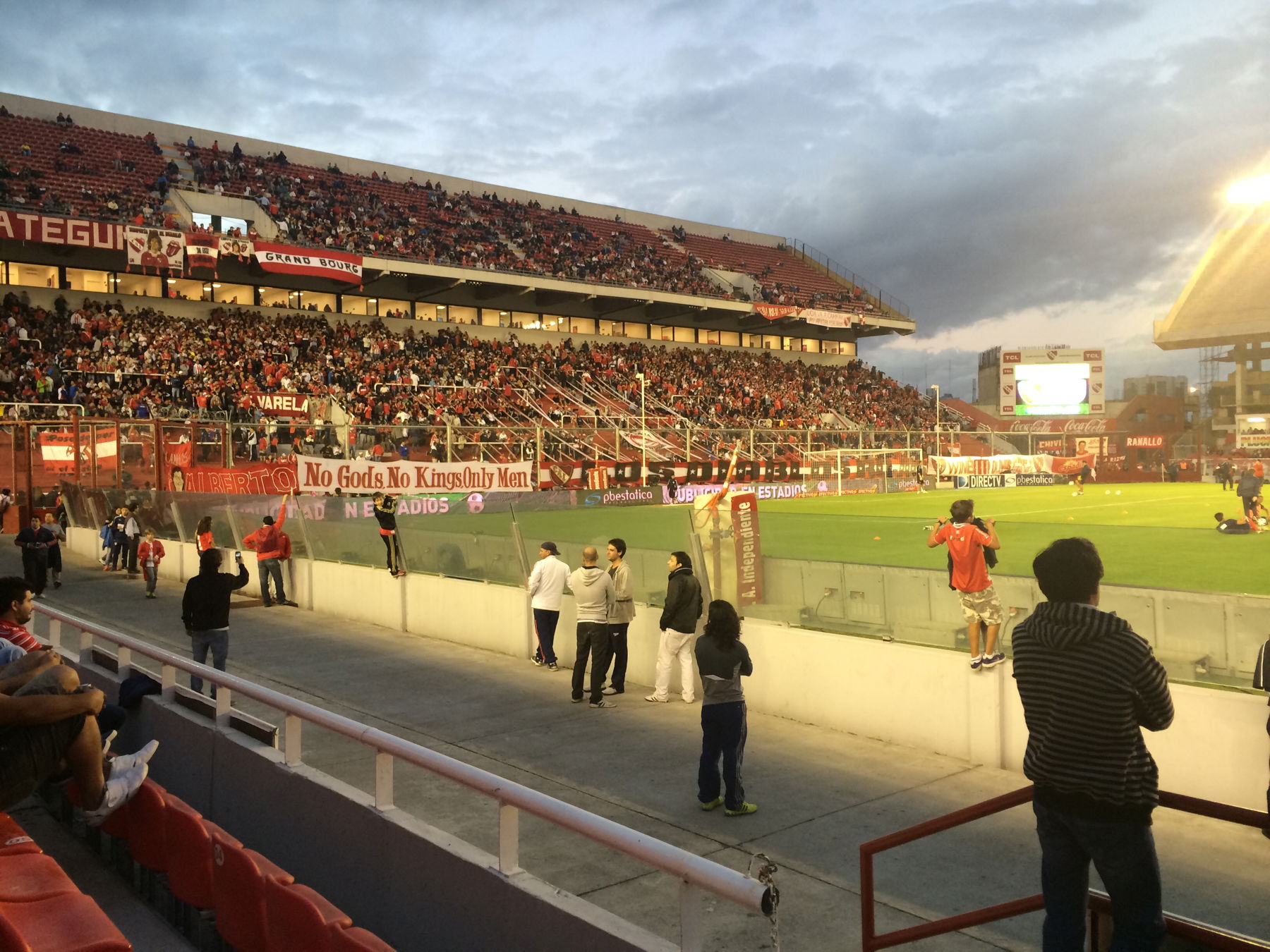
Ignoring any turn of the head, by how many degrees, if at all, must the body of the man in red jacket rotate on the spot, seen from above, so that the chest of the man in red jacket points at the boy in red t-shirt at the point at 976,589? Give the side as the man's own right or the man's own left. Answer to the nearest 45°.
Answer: approximately 135° to the man's own right

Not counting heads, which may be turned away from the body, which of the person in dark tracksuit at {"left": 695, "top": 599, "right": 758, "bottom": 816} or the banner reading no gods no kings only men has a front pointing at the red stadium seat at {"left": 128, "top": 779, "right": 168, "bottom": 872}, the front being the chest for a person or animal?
the banner reading no gods no kings only men

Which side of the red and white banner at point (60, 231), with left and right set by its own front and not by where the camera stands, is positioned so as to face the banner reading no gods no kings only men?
front

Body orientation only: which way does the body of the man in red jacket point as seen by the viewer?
away from the camera

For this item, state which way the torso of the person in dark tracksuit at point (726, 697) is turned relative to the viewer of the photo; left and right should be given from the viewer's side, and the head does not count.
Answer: facing away from the viewer and to the right of the viewer

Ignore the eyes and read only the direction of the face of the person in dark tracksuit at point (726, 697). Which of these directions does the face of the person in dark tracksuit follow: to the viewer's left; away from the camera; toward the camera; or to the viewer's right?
away from the camera

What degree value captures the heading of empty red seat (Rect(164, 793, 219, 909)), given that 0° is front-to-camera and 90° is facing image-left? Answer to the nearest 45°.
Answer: approximately 225°

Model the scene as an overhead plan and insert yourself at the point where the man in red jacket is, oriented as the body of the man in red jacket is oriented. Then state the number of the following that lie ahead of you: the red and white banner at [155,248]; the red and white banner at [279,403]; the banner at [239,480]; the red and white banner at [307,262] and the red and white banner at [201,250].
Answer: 5

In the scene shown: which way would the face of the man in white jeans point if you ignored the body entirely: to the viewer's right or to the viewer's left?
to the viewer's left

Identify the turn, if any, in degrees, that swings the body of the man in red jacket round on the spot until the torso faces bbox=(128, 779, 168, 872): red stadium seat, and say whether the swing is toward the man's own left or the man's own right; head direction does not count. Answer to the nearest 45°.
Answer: approximately 180°
